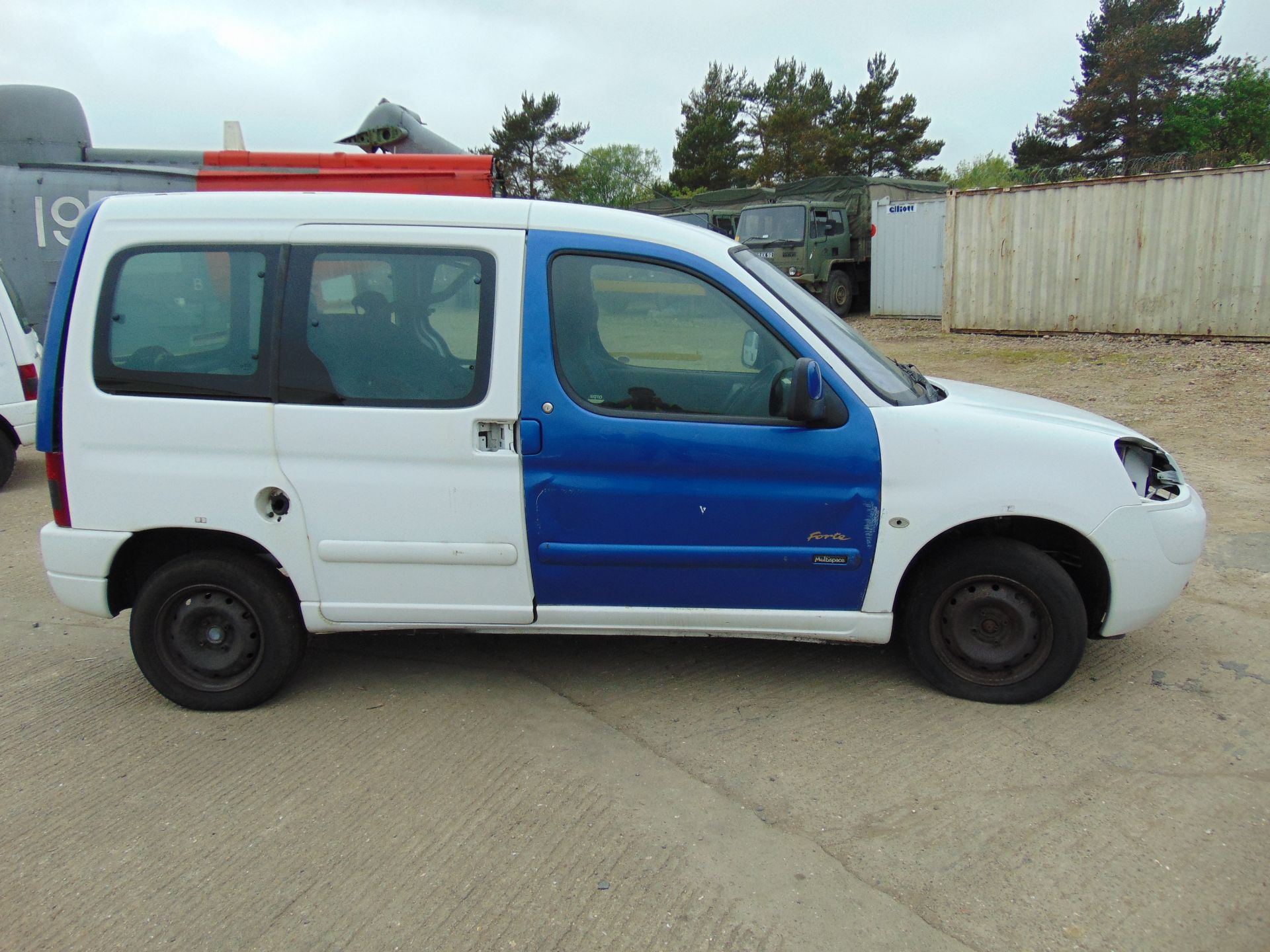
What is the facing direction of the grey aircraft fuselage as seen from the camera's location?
facing to the left of the viewer

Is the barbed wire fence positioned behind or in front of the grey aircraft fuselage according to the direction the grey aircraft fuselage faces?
behind

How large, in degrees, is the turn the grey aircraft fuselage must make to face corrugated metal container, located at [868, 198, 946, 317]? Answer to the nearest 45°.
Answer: approximately 180°

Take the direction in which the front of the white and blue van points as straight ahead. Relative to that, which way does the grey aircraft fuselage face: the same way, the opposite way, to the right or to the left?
the opposite way

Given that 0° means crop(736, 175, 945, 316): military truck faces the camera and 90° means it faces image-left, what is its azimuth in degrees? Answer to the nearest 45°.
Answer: approximately 45°

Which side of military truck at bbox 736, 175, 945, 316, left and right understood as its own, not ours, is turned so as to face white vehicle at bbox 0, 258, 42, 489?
front

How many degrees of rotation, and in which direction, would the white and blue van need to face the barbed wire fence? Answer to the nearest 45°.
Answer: approximately 45° to its left

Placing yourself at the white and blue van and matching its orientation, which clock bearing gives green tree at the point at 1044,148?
The green tree is roughly at 10 o'clock from the white and blue van.

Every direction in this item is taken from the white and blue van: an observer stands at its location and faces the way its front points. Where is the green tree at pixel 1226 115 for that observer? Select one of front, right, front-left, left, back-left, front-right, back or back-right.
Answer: front-left

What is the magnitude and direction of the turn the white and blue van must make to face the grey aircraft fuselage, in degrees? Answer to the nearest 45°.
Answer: approximately 135° to its left

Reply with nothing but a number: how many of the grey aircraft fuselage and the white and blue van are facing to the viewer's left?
1

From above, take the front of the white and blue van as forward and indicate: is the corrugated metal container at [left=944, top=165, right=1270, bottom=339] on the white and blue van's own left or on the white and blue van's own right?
on the white and blue van's own left

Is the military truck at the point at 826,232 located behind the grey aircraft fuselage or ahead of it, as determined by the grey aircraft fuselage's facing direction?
behind

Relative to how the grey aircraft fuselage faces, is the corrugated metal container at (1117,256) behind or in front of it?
behind

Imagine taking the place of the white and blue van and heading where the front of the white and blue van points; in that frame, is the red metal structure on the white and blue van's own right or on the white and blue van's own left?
on the white and blue van's own left

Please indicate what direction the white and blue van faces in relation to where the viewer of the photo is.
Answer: facing to the right of the viewer

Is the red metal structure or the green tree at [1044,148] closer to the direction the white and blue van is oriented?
the green tree

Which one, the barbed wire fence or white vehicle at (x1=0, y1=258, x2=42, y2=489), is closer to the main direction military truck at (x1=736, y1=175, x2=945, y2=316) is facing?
the white vehicle
